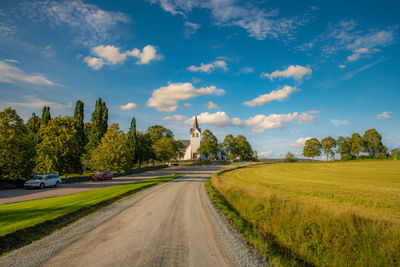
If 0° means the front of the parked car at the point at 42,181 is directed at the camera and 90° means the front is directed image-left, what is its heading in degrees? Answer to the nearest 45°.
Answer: approximately 45°

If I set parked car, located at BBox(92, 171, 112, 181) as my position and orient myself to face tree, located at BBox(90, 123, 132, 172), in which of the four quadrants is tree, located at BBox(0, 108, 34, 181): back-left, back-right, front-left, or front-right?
back-left

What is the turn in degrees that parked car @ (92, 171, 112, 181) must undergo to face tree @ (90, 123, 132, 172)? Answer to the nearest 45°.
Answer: approximately 135° to its right

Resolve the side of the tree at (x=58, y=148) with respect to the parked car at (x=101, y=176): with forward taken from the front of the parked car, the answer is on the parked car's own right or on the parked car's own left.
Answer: on the parked car's own right

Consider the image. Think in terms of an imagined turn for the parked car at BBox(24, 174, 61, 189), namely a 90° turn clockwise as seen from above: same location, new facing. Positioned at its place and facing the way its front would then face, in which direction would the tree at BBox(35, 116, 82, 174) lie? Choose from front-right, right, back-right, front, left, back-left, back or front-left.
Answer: front-right

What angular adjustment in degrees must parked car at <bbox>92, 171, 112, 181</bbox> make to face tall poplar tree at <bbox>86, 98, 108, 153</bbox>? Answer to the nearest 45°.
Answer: approximately 135° to its right

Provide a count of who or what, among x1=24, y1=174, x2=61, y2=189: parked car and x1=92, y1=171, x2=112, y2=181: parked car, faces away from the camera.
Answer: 0

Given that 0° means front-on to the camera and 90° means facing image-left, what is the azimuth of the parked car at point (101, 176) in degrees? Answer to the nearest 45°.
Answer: approximately 45°

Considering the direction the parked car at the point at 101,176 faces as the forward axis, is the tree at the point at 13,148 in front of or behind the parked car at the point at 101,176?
in front
